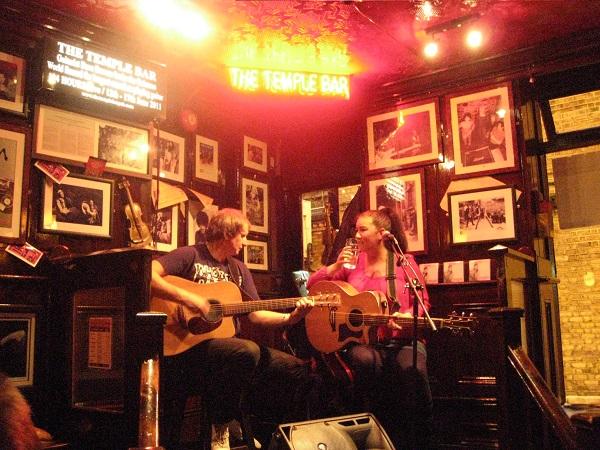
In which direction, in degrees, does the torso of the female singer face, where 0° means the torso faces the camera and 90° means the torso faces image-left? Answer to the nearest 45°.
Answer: approximately 45°

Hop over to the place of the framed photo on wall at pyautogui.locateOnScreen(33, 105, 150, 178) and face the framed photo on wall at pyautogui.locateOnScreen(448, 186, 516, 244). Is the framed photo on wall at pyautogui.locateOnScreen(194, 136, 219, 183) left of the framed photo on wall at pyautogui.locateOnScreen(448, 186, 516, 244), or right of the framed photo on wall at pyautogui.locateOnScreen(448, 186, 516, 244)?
left

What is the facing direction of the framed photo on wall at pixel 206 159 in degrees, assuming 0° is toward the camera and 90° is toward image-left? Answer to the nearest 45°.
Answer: approximately 315°

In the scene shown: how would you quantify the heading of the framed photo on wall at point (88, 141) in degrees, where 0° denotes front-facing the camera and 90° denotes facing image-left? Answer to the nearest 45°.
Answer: approximately 315°

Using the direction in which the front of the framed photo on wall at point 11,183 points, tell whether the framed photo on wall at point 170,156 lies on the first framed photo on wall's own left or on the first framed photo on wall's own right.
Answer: on the first framed photo on wall's own left

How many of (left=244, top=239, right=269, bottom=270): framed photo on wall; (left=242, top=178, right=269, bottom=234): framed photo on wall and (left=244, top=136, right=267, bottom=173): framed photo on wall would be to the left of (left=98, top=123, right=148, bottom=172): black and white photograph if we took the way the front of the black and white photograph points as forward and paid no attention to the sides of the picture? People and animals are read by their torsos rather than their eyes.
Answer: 3

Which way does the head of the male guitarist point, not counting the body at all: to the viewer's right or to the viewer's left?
to the viewer's right

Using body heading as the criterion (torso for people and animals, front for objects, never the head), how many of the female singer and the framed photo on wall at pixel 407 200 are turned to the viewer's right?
0

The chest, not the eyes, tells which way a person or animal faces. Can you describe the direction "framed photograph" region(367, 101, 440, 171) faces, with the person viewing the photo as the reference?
facing the viewer and to the left of the viewer
